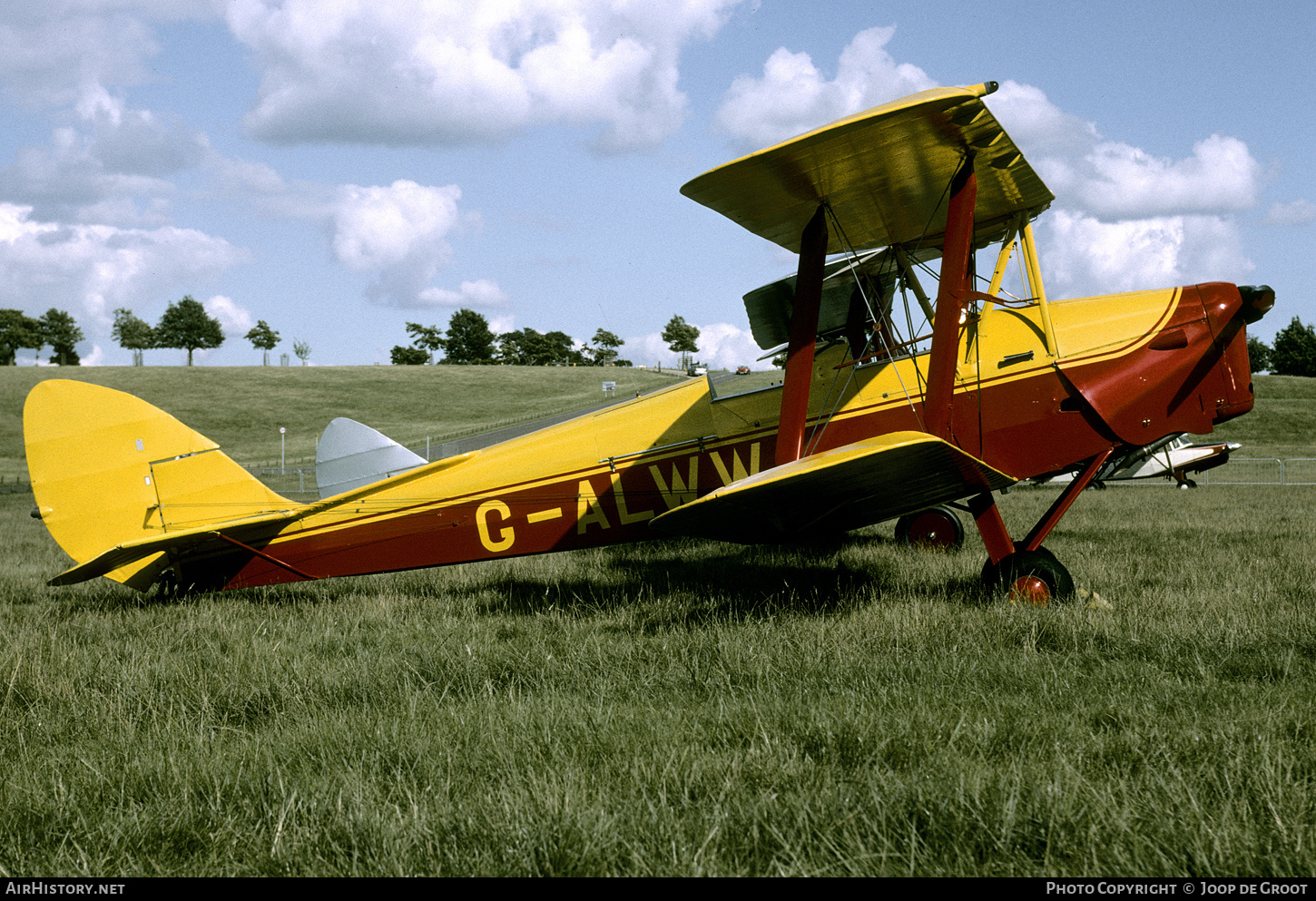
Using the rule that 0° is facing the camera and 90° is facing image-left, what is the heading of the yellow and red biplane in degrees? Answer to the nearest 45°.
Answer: approximately 270°
